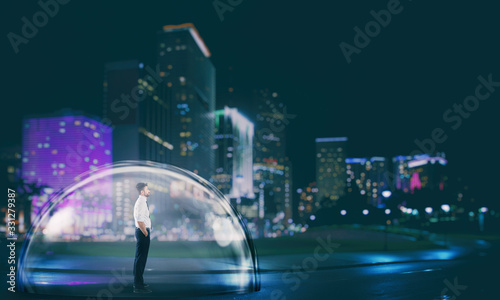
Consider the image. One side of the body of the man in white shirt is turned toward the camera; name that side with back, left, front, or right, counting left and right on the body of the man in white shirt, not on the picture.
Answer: right
